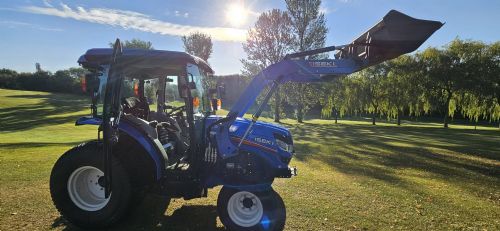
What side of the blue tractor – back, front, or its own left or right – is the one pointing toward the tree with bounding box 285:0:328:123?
left

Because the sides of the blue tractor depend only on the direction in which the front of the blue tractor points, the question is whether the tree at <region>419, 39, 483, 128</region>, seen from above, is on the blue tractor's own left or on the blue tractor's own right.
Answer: on the blue tractor's own left

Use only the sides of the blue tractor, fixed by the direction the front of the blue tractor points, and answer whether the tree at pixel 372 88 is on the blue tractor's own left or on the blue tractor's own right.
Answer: on the blue tractor's own left

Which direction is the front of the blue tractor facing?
to the viewer's right

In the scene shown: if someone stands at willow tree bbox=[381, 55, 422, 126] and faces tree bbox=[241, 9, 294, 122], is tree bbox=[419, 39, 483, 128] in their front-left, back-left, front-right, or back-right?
back-left

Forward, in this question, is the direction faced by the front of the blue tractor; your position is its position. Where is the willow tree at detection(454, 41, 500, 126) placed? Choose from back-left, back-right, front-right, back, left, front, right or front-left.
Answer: front-left

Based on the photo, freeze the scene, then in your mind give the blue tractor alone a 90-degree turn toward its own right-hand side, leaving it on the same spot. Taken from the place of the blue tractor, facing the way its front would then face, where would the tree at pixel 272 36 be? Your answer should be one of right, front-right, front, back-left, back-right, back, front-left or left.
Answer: back
